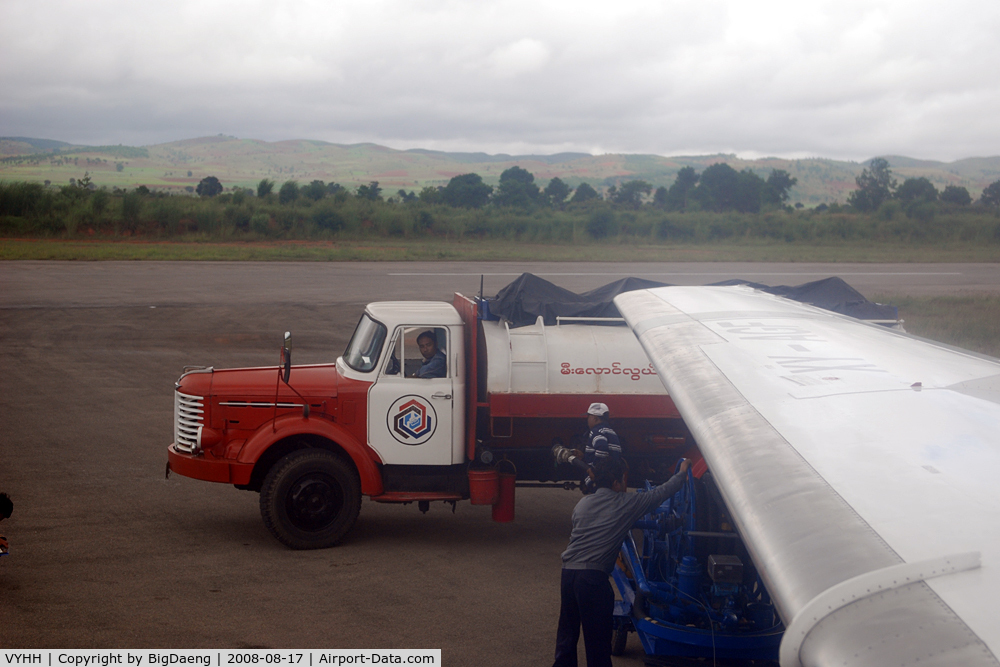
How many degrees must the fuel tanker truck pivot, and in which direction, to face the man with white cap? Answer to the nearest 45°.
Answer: approximately 135° to its left

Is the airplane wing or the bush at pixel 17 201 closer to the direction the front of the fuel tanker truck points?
the bush

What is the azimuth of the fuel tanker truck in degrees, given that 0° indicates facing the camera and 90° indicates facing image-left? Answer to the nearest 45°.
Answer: approximately 90°

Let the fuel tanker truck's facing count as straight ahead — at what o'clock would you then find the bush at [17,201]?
The bush is roughly at 2 o'clock from the fuel tanker truck.

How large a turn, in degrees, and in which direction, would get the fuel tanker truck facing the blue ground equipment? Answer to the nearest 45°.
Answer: approximately 135° to its left

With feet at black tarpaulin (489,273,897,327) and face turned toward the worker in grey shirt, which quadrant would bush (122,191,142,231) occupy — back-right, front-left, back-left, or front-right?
back-right

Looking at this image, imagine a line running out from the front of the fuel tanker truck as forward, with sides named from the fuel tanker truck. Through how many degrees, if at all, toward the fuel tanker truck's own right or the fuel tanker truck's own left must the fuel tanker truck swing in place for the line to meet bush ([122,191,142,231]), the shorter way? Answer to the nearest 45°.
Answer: approximately 45° to the fuel tanker truck's own right

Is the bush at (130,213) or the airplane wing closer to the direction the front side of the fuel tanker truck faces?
the bush
